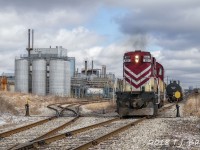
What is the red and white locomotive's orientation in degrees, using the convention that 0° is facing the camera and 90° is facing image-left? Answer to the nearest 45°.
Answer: approximately 0°
